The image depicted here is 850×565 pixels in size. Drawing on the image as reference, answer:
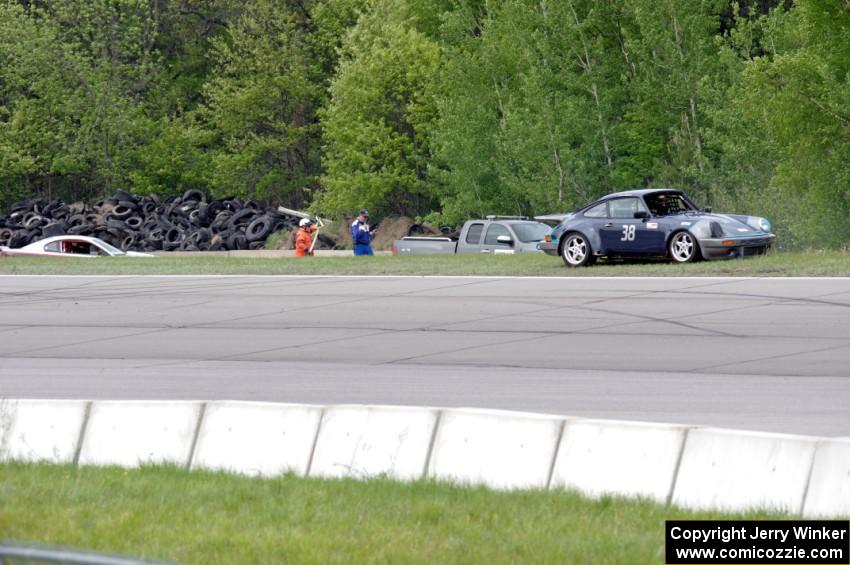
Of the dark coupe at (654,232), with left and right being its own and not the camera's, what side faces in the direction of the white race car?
back

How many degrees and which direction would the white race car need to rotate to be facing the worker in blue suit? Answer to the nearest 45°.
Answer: approximately 45° to its right

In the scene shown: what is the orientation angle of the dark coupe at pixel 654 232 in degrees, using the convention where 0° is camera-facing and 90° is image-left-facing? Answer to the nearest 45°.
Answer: approximately 315°

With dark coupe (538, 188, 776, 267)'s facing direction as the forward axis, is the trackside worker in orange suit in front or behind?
behind

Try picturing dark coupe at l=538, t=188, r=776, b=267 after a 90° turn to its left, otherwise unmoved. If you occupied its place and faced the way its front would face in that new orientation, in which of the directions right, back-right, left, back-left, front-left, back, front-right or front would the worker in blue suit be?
left

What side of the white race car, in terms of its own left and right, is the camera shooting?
right

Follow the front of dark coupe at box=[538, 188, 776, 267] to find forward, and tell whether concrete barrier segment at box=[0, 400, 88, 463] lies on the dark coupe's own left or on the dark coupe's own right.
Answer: on the dark coupe's own right

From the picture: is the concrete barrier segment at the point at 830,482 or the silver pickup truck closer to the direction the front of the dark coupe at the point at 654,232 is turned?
the concrete barrier segment

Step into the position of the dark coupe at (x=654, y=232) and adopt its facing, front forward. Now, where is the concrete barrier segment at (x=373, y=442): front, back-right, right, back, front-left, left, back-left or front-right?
front-right
